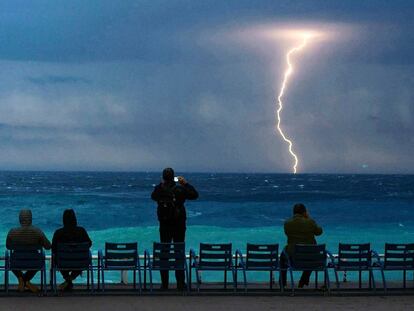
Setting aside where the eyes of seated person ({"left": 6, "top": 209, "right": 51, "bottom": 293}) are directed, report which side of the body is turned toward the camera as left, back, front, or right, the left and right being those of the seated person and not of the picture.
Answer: back

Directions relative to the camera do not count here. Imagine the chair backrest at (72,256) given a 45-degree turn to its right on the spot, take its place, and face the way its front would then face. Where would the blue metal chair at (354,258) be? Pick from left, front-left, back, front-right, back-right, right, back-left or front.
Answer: front-right

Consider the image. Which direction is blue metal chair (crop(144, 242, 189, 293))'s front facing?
away from the camera

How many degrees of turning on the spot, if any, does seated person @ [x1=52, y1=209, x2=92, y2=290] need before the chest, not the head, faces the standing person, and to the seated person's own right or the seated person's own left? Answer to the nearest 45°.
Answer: approximately 90° to the seated person's own right

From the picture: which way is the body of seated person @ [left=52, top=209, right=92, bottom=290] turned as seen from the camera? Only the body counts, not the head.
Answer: away from the camera

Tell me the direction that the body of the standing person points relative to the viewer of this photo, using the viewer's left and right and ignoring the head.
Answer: facing away from the viewer

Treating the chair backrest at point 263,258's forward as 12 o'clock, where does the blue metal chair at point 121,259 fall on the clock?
The blue metal chair is roughly at 9 o'clock from the chair backrest.

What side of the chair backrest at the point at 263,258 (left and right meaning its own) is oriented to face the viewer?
back

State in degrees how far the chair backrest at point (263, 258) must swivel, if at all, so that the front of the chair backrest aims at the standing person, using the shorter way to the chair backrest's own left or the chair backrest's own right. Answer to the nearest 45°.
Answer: approximately 90° to the chair backrest's own left

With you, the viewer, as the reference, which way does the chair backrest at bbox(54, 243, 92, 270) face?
facing away from the viewer

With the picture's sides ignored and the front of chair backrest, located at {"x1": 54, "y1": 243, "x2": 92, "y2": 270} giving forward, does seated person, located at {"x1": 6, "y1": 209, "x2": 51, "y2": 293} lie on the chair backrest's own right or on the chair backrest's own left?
on the chair backrest's own left

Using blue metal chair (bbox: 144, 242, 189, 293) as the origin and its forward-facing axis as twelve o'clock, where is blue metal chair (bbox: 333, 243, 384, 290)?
blue metal chair (bbox: 333, 243, 384, 290) is roughly at 3 o'clock from blue metal chair (bbox: 144, 242, 189, 293).
